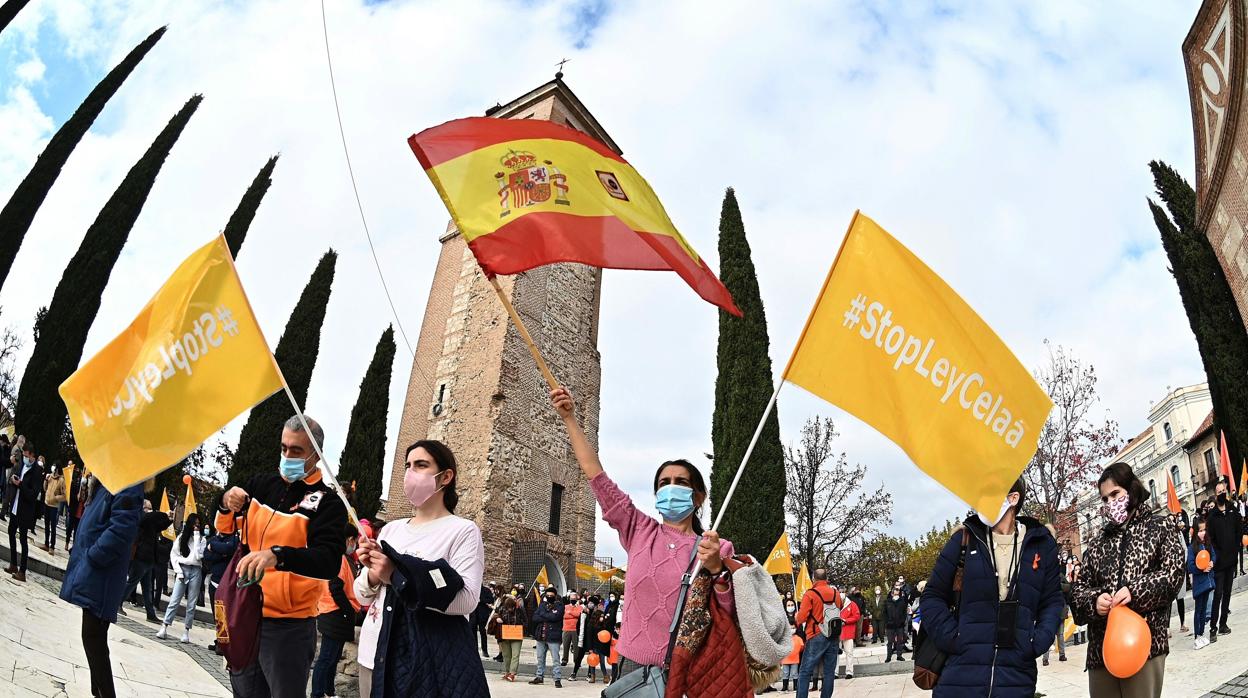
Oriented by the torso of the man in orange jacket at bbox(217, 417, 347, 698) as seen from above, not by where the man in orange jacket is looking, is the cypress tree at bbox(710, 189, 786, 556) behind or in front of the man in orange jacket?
behind

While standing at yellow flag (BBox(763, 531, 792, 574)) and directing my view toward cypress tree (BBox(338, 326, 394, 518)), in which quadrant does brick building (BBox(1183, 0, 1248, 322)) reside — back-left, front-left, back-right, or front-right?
back-left

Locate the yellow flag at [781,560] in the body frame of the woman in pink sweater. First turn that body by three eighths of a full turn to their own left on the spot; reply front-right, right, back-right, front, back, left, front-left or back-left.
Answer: front-left

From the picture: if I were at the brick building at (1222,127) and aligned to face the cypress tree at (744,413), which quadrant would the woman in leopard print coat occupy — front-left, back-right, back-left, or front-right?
back-left

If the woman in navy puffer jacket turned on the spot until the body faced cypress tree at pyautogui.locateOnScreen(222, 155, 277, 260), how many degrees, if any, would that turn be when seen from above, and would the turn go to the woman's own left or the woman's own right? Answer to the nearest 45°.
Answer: approximately 135° to the woman's own right

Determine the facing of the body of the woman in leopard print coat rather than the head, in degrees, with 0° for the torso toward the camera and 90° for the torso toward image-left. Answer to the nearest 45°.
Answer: approximately 45°

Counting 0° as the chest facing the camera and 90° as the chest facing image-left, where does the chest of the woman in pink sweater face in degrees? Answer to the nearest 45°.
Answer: approximately 0°

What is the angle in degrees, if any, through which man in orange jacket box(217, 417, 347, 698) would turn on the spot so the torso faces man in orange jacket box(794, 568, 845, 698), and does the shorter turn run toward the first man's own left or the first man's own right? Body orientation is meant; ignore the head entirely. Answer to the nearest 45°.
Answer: approximately 180°

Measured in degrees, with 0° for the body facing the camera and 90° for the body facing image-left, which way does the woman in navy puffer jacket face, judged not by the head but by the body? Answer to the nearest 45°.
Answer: approximately 0°

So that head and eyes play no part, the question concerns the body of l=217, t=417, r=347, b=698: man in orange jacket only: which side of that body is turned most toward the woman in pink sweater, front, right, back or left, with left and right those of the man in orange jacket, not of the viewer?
left
